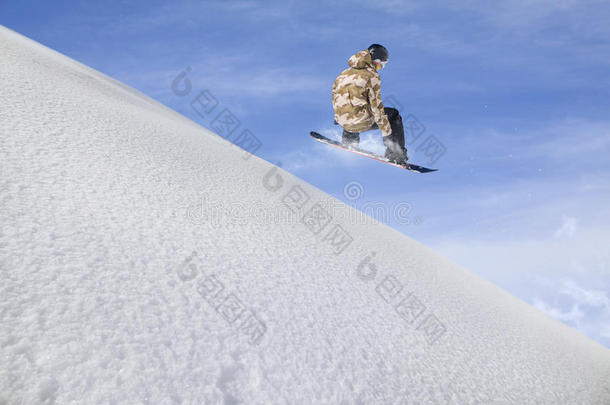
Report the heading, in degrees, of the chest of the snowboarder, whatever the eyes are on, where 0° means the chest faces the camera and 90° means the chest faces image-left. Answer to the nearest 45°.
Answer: approximately 225°
